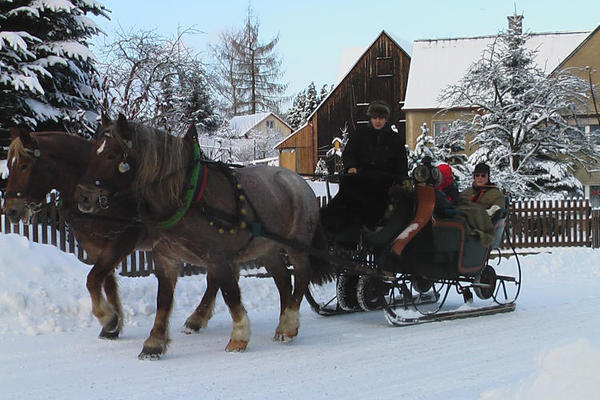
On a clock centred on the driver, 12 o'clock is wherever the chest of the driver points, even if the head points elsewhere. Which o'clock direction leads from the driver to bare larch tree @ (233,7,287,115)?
The bare larch tree is roughly at 4 o'clock from the driver.

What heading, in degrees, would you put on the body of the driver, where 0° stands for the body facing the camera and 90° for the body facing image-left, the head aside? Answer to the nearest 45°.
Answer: approximately 45°

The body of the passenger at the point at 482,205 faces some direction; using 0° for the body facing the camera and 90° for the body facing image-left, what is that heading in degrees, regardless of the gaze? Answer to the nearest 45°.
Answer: approximately 45°

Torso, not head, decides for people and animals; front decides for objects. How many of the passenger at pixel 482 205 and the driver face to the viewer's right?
0
